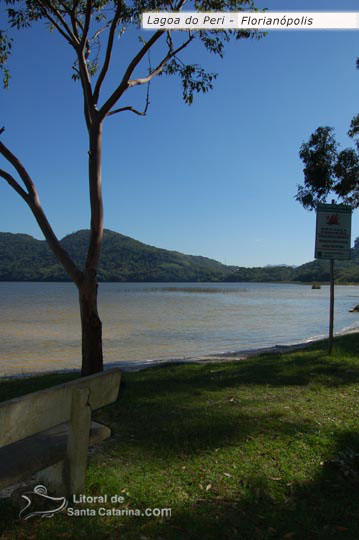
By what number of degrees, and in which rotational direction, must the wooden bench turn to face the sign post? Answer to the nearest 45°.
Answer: approximately 90° to its right

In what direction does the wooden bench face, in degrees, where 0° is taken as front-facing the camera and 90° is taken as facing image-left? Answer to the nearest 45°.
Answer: approximately 135°
